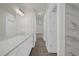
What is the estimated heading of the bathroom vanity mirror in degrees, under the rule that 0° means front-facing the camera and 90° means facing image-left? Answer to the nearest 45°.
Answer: approximately 315°
